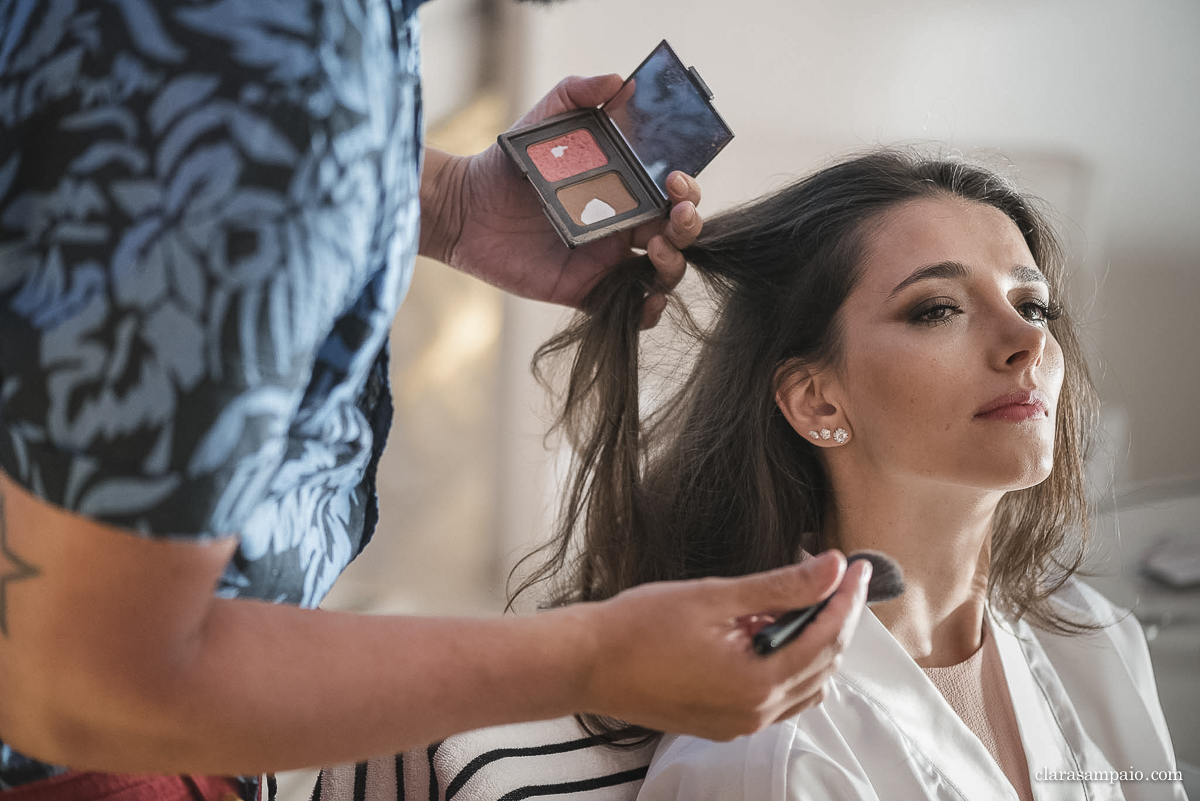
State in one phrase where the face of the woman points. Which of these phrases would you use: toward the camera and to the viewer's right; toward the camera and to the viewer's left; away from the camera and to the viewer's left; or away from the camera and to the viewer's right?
toward the camera and to the viewer's right

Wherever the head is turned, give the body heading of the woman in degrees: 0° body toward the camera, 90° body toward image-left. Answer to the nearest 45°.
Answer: approximately 315°
